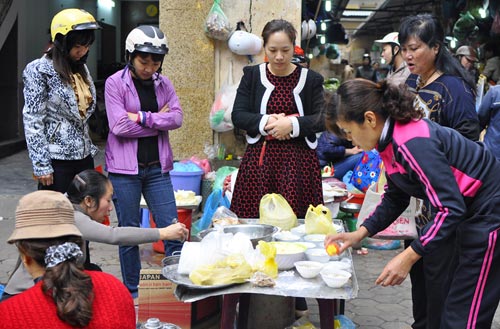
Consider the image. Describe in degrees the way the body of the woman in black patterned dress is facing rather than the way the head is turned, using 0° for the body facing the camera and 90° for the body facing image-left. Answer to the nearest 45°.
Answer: approximately 0°

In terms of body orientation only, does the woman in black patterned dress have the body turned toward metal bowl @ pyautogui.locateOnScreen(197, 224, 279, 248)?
yes

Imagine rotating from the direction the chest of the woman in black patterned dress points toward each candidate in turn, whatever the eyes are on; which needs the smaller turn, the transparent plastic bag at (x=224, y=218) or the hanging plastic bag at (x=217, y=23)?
the transparent plastic bag

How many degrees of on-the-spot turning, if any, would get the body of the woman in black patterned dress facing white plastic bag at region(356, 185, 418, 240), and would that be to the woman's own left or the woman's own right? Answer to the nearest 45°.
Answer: approximately 45° to the woman's own left

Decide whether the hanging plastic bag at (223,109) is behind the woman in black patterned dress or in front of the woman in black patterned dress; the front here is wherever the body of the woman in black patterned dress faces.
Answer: behind

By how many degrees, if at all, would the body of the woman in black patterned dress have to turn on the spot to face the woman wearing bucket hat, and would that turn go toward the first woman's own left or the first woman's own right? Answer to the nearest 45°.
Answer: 0° — they already face them
